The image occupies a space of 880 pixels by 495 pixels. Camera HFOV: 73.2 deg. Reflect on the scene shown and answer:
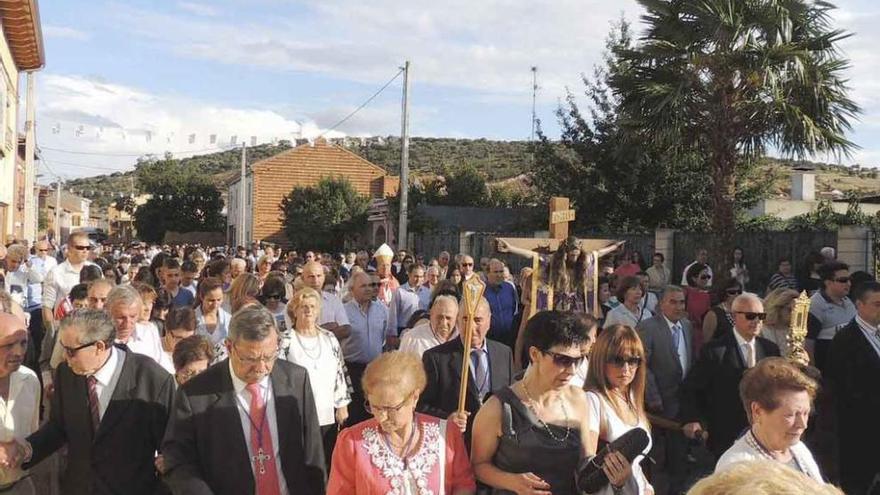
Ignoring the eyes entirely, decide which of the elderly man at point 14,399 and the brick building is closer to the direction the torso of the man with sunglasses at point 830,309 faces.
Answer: the elderly man

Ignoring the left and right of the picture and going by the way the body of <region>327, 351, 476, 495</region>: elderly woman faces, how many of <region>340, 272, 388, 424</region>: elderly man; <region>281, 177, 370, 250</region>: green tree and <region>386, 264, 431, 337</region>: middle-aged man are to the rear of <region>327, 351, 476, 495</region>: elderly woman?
3

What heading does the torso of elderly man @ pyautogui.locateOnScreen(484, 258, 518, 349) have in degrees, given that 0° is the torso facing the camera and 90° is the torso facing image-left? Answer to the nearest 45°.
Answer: approximately 0°

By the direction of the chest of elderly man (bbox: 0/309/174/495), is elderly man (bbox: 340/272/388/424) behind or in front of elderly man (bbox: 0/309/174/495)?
behind

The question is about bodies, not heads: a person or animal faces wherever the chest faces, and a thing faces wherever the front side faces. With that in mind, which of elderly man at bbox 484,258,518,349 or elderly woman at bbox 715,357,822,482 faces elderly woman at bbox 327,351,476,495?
the elderly man

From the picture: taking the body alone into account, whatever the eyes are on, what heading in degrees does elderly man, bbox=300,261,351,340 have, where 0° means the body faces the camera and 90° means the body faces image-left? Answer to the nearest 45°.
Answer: approximately 0°

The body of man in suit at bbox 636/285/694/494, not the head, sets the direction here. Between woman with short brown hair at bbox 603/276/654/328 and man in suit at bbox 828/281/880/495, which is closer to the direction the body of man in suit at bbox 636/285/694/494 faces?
the man in suit

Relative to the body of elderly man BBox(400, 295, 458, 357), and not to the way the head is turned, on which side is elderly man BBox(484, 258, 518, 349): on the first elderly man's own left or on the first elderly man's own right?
on the first elderly man's own left
